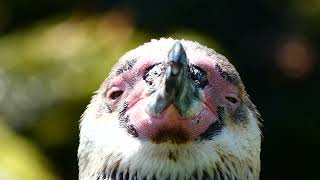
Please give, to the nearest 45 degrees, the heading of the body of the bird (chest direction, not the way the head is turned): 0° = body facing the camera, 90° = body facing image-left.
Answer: approximately 0°
